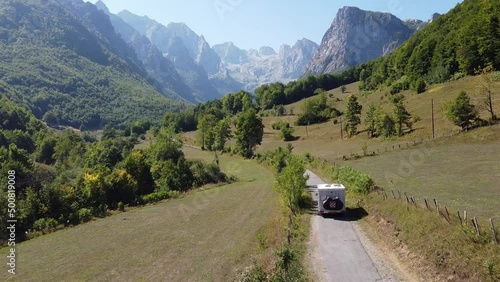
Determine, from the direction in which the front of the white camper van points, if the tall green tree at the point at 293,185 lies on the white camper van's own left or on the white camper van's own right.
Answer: on the white camper van's own left

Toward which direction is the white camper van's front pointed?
away from the camera

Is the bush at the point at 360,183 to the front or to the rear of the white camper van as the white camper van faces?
to the front

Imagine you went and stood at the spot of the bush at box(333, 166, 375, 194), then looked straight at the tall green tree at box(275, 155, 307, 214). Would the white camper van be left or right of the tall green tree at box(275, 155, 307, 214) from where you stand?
left

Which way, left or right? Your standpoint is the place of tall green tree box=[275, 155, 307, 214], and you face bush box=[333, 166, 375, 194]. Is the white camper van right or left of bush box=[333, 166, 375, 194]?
right
